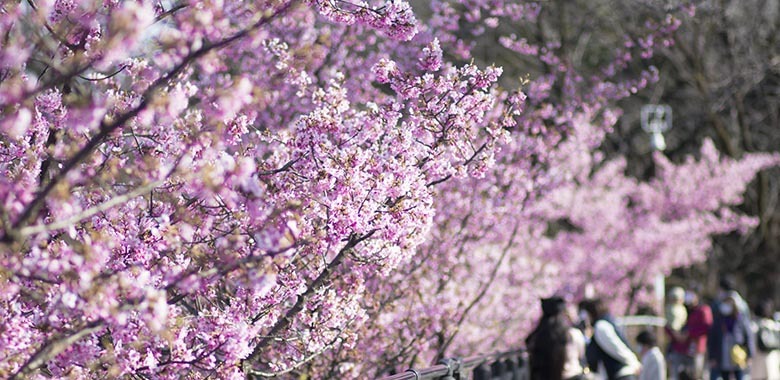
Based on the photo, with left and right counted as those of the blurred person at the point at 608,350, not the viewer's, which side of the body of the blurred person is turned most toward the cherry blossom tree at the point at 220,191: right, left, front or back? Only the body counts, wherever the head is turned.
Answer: left

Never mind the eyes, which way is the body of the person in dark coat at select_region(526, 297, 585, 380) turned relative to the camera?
away from the camera

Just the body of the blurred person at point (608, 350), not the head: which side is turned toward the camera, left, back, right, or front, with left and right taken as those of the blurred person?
left

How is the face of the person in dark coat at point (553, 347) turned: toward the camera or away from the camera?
away from the camera

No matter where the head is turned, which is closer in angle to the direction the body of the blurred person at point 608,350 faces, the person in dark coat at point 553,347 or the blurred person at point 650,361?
the person in dark coat

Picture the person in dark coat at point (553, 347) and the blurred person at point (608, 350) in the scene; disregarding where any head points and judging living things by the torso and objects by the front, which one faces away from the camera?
the person in dark coat
